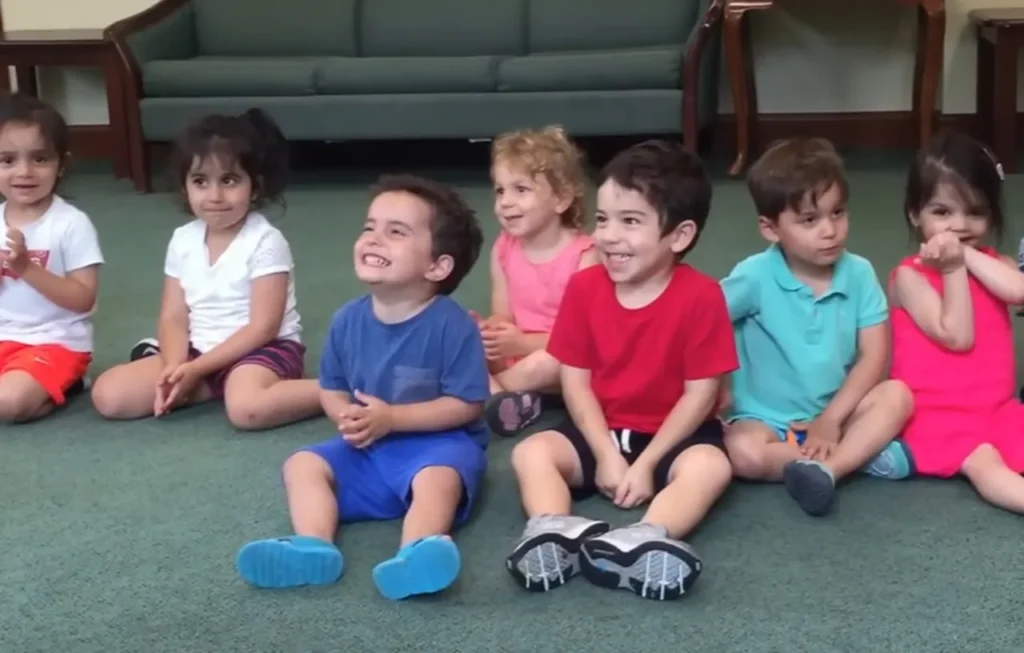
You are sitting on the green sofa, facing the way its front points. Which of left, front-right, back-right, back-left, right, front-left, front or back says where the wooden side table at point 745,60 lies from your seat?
left

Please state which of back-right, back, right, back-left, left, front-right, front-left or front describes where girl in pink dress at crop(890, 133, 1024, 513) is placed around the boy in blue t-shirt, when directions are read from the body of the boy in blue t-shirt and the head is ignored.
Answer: back-left

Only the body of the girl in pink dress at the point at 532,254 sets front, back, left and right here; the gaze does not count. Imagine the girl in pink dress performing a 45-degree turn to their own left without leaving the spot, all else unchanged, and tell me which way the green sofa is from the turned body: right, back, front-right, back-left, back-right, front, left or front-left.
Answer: back

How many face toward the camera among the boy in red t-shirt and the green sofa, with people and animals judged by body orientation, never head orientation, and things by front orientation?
2

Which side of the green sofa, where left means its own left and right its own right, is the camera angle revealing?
front

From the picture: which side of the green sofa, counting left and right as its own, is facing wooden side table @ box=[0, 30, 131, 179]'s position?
right

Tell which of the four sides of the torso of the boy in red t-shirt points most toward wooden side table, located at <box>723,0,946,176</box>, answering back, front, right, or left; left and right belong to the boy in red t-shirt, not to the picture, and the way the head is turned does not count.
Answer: back

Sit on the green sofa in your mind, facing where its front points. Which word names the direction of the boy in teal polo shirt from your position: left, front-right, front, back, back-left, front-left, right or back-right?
front

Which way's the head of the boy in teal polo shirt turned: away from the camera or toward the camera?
toward the camera

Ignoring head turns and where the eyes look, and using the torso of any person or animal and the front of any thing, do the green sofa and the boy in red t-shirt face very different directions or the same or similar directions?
same or similar directions

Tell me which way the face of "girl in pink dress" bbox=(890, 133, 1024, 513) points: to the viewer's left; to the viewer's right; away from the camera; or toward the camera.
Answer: toward the camera

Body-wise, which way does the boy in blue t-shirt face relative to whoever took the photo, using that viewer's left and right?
facing the viewer and to the left of the viewer

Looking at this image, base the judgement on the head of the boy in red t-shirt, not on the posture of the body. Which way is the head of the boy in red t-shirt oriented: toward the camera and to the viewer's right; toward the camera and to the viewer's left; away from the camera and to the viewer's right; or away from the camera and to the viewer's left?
toward the camera and to the viewer's left

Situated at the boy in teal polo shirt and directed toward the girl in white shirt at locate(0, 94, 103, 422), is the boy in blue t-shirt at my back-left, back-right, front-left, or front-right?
front-left

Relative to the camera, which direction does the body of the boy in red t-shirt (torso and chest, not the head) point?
toward the camera

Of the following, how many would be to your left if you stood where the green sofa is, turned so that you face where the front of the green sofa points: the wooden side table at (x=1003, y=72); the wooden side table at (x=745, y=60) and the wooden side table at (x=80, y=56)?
2
